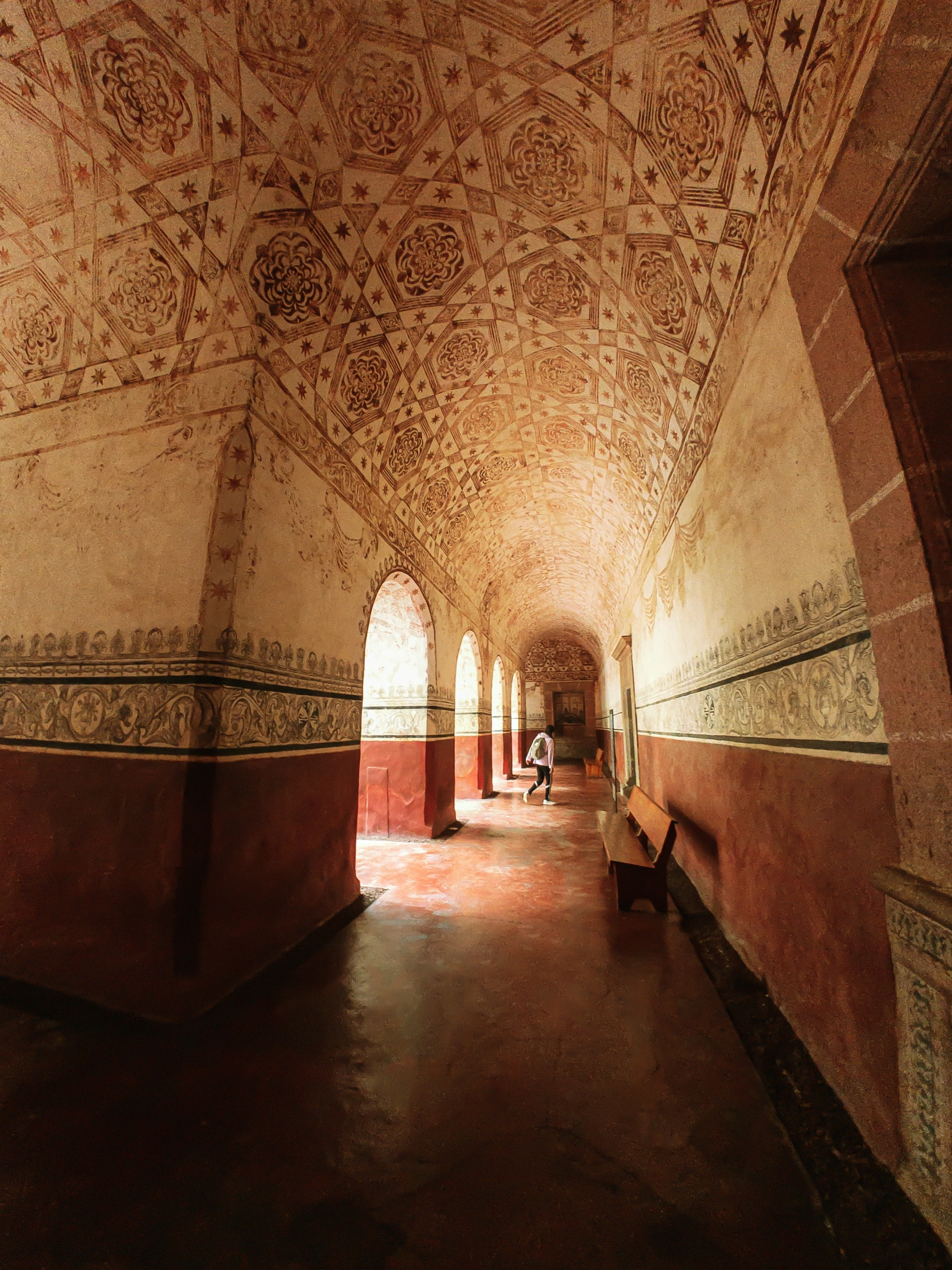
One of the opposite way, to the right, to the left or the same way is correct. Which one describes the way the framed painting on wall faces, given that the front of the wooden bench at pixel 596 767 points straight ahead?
to the left

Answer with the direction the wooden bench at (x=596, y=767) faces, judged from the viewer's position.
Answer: facing to the left of the viewer

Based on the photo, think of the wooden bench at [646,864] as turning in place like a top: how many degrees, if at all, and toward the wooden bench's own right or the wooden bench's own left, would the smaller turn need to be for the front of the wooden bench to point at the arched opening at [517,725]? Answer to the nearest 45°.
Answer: approximately 90° to the wooden bench's own right

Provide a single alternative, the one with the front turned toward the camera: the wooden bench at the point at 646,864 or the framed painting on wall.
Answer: the framed painting on wall

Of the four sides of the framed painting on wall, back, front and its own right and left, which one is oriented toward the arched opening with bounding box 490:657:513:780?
front

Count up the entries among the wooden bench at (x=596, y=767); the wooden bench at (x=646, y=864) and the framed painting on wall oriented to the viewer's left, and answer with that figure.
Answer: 2

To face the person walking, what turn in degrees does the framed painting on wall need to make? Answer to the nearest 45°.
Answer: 0° — it already faces them

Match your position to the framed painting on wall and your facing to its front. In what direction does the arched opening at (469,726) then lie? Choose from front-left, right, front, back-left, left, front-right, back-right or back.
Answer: front

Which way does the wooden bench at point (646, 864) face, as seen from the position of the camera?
facing to the left of the viewer

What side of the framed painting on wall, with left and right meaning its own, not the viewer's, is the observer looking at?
front

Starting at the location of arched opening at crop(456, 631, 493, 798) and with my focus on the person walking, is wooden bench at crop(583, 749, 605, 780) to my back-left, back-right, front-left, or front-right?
front-left

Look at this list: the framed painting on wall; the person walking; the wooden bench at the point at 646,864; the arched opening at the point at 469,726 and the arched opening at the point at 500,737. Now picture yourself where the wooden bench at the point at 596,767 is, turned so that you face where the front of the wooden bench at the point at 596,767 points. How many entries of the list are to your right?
1

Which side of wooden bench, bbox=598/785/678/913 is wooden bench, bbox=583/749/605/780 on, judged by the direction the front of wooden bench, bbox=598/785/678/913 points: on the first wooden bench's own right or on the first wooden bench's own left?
on the first wooden bench's own right

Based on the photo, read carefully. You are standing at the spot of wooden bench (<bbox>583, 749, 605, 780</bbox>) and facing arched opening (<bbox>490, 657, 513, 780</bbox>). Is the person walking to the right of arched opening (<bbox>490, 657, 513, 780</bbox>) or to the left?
left

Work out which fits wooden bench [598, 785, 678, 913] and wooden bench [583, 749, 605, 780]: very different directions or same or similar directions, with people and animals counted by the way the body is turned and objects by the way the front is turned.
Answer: same or similar directions

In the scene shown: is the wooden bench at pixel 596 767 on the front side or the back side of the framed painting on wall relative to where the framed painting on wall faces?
on the front side

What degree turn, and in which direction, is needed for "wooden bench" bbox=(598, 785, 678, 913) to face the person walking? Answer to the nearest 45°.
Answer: approximately 90° to its right

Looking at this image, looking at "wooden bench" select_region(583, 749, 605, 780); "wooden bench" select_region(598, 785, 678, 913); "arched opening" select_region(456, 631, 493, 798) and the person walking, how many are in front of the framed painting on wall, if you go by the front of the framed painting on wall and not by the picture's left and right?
4
